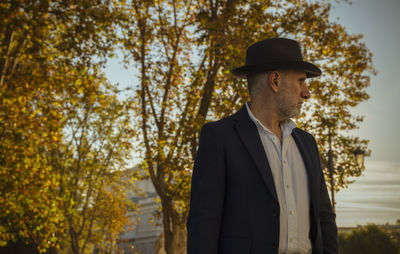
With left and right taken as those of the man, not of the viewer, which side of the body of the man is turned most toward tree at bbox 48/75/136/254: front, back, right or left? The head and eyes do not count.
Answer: back

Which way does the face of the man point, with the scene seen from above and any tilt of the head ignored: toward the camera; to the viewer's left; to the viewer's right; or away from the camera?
to the viewer's right

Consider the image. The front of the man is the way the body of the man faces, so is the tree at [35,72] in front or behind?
behind

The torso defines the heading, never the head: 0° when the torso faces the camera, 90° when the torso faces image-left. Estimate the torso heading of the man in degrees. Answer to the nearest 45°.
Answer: approximately 315°

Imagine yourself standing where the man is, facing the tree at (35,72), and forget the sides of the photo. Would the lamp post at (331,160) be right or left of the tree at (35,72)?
right

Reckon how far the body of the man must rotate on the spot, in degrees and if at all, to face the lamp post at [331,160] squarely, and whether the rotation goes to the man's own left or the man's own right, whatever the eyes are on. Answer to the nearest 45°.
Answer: approximately 135° to the man's own left
